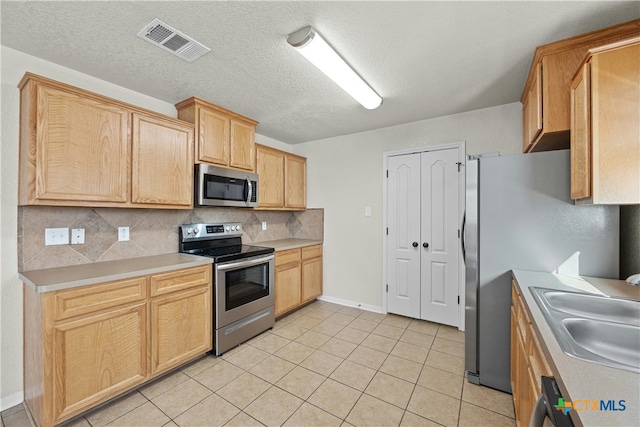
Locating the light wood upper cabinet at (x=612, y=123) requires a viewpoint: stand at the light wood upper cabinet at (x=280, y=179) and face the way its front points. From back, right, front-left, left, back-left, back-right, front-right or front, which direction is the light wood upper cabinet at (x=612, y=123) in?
front

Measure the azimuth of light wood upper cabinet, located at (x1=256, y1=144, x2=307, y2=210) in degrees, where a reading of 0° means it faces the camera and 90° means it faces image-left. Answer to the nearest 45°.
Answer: approximately 315°

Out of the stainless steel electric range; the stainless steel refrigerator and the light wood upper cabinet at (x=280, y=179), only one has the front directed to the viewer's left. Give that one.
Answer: the stainless steel refrigerator

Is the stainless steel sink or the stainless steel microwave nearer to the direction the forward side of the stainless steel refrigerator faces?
the stainless steel microwave

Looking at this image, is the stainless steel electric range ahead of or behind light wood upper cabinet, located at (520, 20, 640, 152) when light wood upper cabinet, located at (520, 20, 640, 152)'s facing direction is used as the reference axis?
ahead

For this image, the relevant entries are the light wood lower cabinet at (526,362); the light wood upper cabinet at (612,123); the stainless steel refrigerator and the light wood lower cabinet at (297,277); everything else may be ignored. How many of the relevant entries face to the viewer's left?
3

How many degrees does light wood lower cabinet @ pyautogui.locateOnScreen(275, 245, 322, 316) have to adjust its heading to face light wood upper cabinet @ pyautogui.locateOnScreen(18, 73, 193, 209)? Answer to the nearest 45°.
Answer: approximately 90° to its right

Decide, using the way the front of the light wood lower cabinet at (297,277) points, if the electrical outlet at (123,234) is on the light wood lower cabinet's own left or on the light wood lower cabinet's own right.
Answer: on the light wood lower cabinet's own right

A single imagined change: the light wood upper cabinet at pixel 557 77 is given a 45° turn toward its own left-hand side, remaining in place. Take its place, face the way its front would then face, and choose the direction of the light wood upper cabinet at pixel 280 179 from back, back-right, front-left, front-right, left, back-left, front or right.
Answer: front-right

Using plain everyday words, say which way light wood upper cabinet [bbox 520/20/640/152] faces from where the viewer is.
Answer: facing to the left of the viewer

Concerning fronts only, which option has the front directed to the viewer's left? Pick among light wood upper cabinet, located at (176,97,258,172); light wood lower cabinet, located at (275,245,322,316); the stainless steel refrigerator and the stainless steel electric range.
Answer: the stainless steel refrigerator

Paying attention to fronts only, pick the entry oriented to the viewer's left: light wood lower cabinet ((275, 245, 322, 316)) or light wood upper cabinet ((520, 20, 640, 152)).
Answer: the light wood upper cabinet

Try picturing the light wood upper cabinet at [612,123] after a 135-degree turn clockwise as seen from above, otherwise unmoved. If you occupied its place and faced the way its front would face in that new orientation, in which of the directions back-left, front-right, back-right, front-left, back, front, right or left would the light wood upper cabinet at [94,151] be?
back

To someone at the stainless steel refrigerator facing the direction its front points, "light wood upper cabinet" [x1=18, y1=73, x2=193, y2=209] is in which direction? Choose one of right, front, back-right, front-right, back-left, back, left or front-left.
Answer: front-left

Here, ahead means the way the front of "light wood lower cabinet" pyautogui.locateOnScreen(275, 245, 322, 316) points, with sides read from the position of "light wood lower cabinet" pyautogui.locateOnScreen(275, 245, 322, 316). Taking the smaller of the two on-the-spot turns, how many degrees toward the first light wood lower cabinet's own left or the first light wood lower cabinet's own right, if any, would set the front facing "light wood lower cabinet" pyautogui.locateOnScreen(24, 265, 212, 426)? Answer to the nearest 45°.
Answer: approximately 90° to the first light wood lower cabinet's own right

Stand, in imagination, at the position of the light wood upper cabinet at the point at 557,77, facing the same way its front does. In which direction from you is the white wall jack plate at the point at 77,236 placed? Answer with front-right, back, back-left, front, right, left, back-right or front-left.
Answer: front-left

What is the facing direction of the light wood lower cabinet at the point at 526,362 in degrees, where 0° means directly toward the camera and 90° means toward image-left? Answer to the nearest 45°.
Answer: approximately 90°
